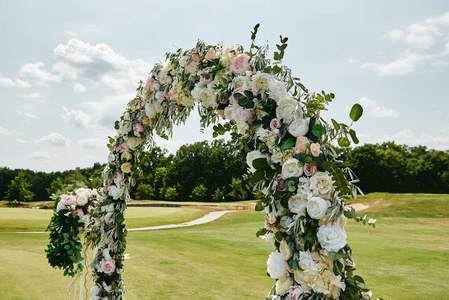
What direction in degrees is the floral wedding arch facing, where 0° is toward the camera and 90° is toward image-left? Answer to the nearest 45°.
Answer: approximately 45°
